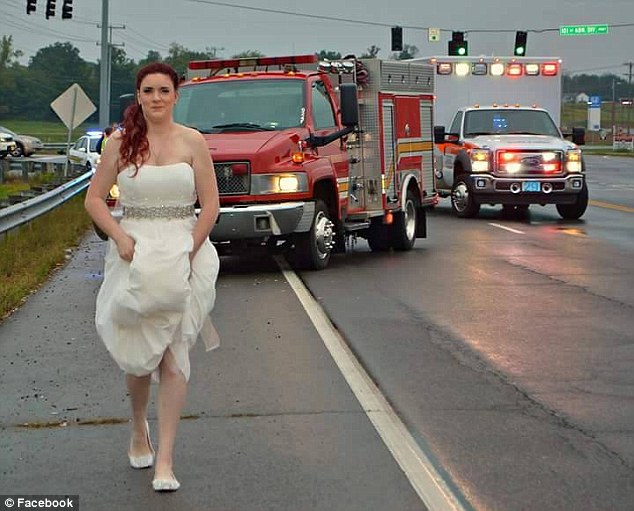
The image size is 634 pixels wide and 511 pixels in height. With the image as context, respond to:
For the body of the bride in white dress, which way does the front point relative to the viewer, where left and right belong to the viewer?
facing the viewer

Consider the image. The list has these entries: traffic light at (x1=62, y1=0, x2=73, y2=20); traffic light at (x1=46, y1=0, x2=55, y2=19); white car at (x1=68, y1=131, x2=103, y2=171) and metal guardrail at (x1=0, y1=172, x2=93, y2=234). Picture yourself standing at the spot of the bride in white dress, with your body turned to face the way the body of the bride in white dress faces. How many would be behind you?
4

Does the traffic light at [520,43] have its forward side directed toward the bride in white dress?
yes

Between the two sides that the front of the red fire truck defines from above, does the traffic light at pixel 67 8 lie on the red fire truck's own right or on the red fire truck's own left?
on the red fire truck's own right

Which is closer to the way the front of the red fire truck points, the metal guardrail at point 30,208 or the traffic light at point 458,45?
the metal guardrail

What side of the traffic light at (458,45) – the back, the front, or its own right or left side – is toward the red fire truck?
front

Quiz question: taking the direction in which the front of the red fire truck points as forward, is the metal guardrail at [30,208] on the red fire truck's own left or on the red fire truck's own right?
on the red fire truck's own right

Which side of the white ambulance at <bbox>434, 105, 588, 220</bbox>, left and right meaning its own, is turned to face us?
front

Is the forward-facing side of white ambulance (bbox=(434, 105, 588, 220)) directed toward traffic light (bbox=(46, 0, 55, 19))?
no

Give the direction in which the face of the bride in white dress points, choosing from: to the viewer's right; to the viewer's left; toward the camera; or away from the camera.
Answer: toward the camera

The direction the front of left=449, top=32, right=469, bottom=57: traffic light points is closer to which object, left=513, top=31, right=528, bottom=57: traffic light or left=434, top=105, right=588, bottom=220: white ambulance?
the white ambulance

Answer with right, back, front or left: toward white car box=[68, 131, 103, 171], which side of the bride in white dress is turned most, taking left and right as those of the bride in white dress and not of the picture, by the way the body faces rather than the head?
back

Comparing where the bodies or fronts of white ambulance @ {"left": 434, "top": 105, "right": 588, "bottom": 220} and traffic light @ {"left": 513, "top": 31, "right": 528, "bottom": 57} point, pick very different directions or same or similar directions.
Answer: same or similar directions

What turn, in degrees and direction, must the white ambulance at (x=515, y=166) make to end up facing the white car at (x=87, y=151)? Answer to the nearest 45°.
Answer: approximately 135° to its right
